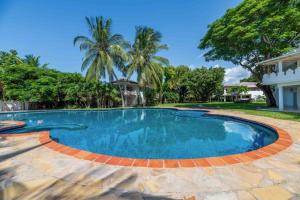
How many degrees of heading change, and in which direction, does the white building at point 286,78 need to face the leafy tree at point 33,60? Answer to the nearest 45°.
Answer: approximately 45° to its right

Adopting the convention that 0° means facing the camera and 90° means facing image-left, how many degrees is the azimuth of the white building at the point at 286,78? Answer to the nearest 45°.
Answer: approximately 45°

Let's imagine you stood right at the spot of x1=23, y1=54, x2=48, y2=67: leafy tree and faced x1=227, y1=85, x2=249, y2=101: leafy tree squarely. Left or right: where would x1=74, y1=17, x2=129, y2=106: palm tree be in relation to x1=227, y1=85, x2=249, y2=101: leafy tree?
right
